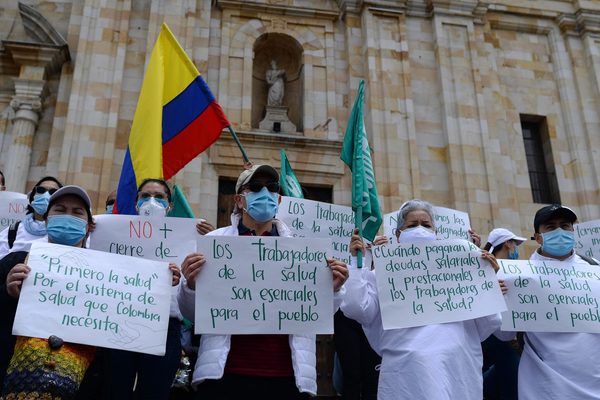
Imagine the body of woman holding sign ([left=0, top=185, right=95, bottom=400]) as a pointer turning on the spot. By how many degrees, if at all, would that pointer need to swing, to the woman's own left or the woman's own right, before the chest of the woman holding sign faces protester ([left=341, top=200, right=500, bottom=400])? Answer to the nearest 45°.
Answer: approximately 90° to the woman's own left

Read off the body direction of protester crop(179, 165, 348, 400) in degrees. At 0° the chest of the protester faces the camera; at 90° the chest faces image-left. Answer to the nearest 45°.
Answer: approximately 0°

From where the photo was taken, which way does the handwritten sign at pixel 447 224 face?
toward the camera

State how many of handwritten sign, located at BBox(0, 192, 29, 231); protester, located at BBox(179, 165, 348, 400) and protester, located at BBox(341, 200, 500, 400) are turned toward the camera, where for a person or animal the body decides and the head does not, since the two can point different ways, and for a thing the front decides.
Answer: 3

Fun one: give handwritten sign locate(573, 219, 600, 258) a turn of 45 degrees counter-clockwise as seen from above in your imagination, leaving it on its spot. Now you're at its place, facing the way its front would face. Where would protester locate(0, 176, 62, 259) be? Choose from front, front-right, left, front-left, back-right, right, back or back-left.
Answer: right

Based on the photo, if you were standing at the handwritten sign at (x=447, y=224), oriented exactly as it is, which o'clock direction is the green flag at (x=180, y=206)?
The green flag is roughly at 2 o'clock from the handwritten sign.

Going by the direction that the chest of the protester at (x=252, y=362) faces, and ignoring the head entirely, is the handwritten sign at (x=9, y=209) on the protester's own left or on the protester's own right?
on the protester's own right

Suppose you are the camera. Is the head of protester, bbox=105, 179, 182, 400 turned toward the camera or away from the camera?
toward the camera

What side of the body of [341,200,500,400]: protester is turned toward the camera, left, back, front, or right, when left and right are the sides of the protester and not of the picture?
front

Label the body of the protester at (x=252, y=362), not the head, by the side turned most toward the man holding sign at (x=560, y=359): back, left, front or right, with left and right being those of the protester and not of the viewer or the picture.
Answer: left

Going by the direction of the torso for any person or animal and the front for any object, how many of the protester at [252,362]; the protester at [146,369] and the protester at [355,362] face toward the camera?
3

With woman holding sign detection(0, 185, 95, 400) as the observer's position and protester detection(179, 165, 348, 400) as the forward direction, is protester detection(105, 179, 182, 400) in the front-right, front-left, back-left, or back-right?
front-left

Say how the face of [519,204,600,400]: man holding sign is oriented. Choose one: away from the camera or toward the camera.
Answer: toward the camera
